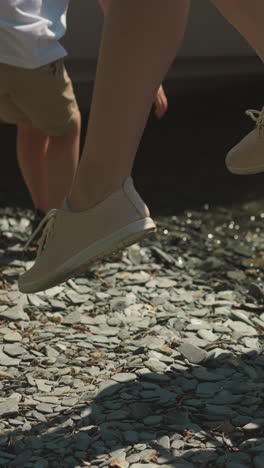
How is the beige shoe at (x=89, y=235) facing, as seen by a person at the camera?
facing to the left of the viewer

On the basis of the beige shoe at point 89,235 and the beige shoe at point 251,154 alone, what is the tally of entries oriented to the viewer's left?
2

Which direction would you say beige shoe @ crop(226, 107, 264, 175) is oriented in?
to the viewer's left
